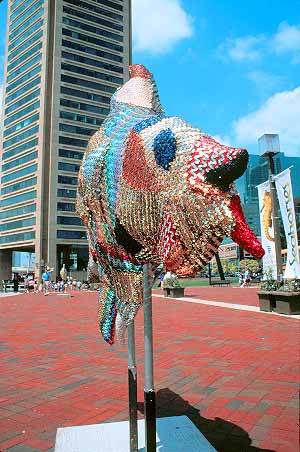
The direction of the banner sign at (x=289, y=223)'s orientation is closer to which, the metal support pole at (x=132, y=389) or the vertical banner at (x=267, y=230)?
the metal support pole

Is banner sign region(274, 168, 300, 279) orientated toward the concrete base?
yes

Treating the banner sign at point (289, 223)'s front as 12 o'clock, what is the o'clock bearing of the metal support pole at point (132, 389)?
The metal support pole is roughly at 12 o'clock from the banner sign.

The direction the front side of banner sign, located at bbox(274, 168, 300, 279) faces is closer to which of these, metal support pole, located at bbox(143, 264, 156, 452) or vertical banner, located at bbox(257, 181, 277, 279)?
the metal support pole

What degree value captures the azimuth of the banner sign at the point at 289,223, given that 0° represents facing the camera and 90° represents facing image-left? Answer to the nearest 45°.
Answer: approximately 0°

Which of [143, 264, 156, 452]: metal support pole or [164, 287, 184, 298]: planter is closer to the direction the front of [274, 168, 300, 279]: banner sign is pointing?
the metal support pole

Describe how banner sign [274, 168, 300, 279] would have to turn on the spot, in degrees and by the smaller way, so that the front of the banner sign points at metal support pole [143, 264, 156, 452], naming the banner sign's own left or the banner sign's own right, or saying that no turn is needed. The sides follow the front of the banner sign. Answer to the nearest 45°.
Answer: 0° — it already faces it

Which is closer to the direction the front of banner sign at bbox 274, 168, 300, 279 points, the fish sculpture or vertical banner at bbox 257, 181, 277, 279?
the fish sculpture

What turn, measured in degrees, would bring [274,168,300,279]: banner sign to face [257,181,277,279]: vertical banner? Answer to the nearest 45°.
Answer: approximately 135° to its right

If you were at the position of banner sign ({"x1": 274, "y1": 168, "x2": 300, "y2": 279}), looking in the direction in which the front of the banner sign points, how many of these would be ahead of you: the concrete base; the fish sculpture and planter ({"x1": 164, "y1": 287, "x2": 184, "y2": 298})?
2

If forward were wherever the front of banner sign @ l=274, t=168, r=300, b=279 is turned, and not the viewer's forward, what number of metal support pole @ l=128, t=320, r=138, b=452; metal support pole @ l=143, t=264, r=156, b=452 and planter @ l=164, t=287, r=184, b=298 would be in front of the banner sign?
2
